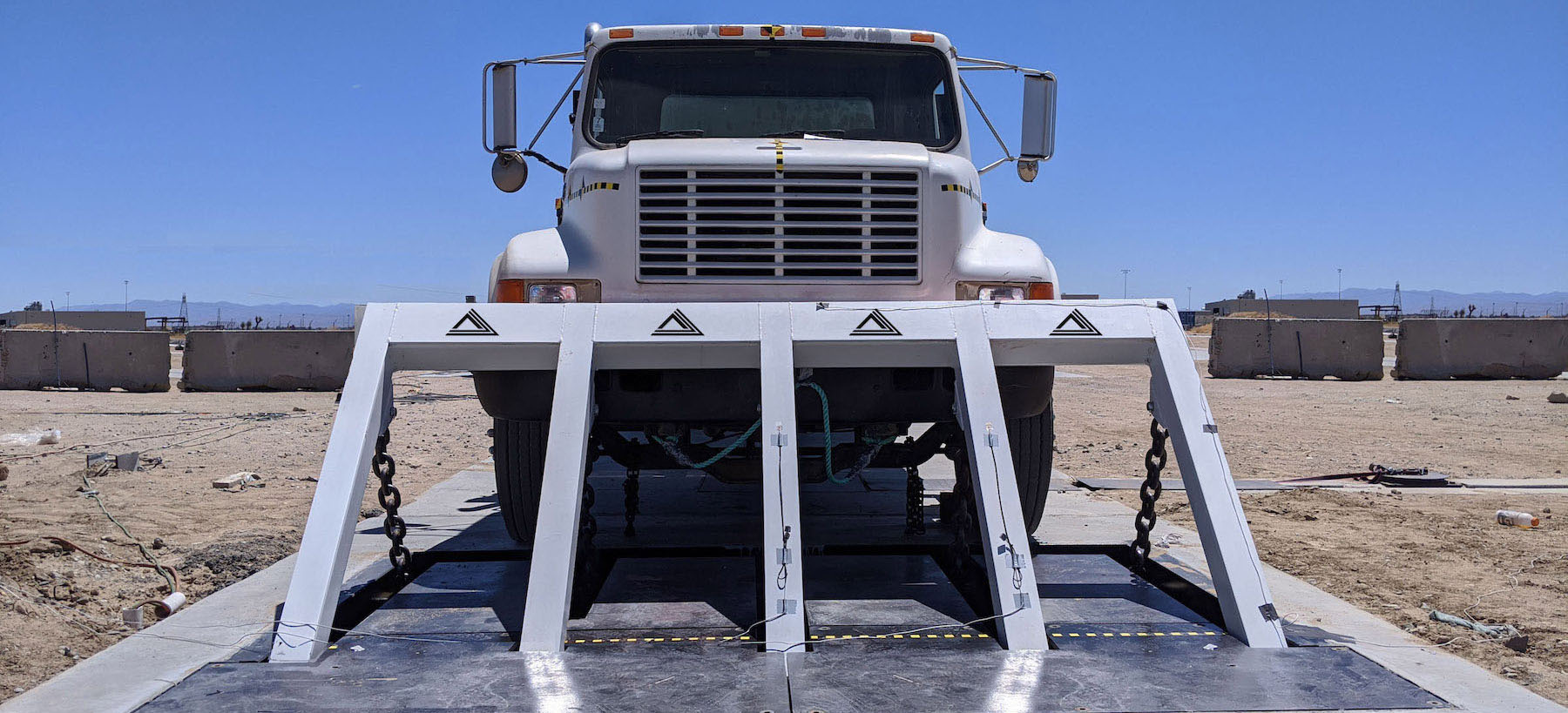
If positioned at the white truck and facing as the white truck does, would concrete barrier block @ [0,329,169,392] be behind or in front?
behind

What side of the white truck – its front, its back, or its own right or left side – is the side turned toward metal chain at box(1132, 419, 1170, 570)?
front

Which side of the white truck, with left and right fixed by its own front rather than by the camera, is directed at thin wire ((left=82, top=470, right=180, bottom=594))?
right

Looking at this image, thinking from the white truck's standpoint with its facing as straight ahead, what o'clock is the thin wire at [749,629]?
The thin wire is roughly at 12 o'clock from the white truck.

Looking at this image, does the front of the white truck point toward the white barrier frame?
yes

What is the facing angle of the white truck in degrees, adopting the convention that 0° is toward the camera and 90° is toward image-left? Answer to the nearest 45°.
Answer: approximately 0°

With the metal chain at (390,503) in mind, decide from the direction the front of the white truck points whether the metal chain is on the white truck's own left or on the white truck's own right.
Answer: on the white truck's own right

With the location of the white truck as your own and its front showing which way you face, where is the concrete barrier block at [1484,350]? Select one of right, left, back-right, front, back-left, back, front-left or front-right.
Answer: back-left
